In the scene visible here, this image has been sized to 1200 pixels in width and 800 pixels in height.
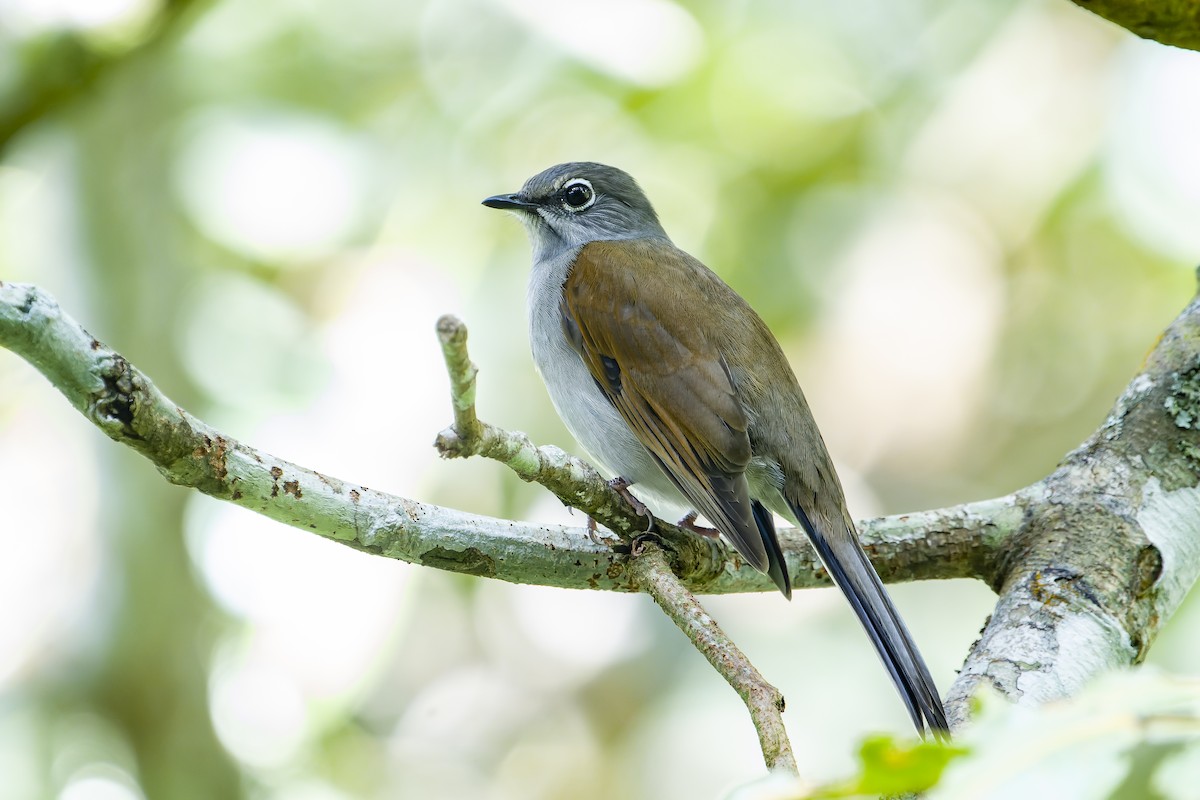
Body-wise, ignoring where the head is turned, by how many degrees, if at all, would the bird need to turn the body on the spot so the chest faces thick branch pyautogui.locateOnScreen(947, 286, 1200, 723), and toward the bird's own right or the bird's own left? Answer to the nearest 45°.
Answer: approximately 135° to the bird's own left

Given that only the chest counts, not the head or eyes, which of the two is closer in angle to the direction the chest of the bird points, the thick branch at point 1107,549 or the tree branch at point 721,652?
the tree branch

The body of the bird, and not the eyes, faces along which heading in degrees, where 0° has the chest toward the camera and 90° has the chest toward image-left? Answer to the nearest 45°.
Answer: approximately 90°
